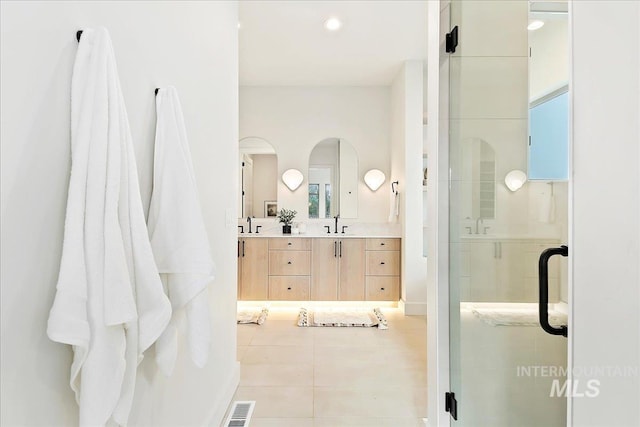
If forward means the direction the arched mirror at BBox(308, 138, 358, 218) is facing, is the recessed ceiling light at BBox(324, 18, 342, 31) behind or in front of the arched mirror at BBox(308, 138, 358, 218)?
in front

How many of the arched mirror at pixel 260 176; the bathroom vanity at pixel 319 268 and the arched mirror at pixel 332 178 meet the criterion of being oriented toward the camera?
3

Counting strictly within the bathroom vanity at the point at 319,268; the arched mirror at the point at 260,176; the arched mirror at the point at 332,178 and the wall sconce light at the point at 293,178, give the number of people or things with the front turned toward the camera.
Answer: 4

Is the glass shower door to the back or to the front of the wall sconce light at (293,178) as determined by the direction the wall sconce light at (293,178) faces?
to the front

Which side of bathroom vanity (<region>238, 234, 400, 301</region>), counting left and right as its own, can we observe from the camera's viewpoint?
front

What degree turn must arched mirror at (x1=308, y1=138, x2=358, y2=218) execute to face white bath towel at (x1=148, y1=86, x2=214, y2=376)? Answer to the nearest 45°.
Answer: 0° — it already faces it

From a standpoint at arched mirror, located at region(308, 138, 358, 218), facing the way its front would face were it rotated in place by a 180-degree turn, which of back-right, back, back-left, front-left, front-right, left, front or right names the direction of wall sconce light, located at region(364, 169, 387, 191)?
right

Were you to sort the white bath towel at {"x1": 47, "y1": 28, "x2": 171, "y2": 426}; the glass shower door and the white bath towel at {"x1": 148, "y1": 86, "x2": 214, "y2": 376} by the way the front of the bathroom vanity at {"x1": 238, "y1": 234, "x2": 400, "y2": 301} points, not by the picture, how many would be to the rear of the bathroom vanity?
0

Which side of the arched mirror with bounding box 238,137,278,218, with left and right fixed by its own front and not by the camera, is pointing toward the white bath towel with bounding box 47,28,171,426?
front

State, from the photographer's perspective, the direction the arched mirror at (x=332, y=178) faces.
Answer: facing the viewer

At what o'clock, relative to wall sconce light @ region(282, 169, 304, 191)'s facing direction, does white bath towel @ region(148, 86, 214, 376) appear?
The white bath towel is roughly at 12 o'clock from the wall sconce light.

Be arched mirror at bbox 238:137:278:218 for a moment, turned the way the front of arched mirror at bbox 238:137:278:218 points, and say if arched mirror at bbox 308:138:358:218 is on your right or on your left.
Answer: on your left
